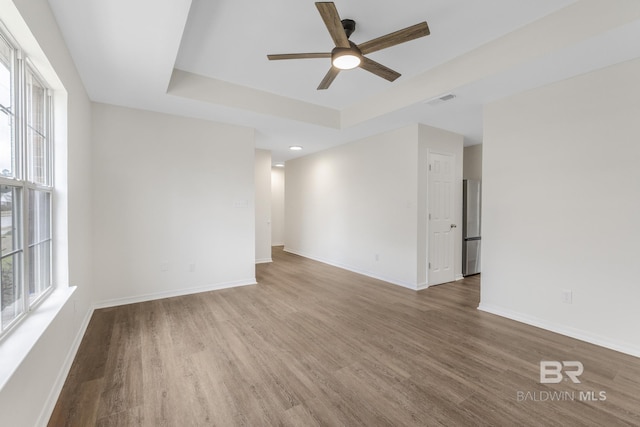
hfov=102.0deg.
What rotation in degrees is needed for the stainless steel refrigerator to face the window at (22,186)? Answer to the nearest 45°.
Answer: approximately 90° to its right

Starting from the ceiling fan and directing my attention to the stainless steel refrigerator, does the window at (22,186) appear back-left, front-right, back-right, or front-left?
back-left

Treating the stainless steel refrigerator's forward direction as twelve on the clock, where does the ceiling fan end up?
The ceiling fan is roughly at 2 o'clock from the stainless steel refrigerator.

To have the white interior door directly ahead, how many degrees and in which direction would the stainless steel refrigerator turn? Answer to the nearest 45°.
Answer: approximately 90° to its right

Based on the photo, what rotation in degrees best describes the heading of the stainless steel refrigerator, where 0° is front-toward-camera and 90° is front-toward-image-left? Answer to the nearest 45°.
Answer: approximately 315°
